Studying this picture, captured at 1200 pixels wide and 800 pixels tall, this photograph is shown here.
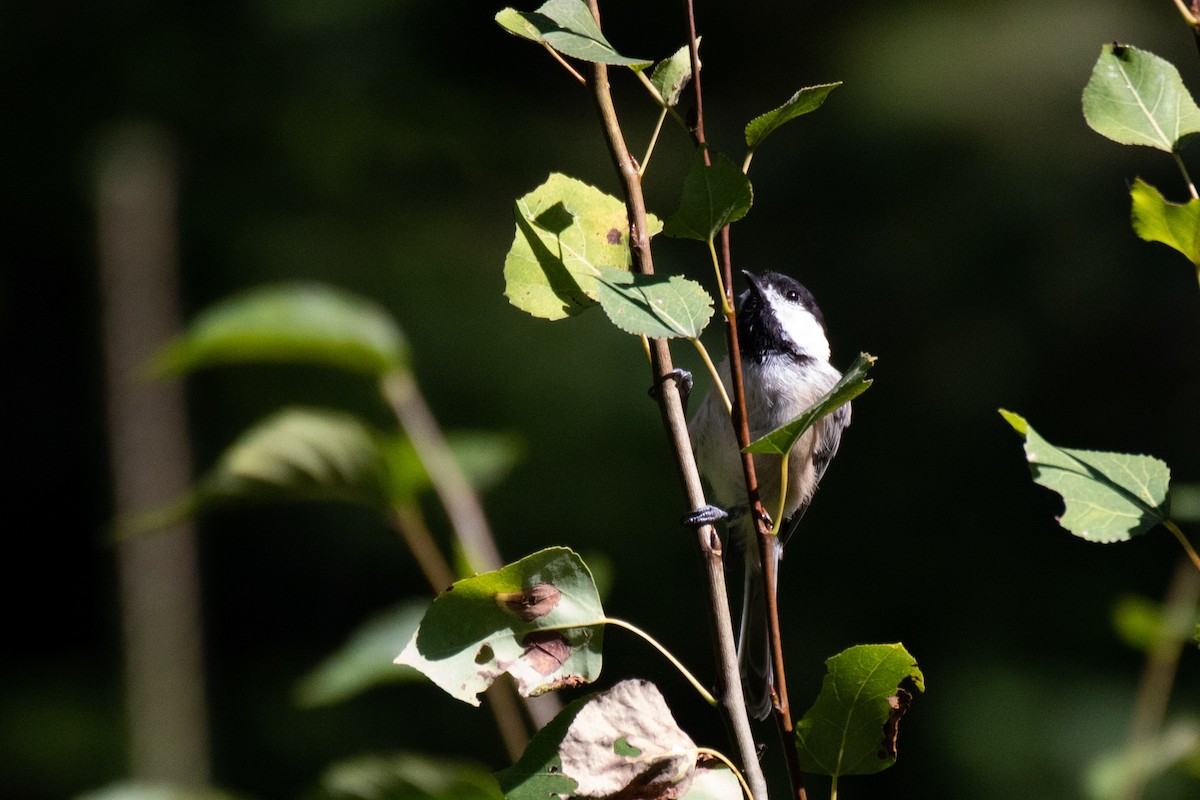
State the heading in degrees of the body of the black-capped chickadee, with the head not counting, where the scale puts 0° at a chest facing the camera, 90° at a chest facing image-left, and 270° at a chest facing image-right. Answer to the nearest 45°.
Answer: approximately 45°

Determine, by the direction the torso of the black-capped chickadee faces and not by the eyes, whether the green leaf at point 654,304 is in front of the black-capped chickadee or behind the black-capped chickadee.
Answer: in front

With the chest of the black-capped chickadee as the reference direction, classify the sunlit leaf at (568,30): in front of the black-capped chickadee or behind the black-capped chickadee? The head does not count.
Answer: in front

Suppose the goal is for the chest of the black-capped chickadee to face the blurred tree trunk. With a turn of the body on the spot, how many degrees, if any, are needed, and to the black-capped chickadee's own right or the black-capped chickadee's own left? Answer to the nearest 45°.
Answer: approximately 90° to the black-capped chickadee's own right

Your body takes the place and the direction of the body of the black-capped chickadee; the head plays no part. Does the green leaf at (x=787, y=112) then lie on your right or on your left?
on your left
